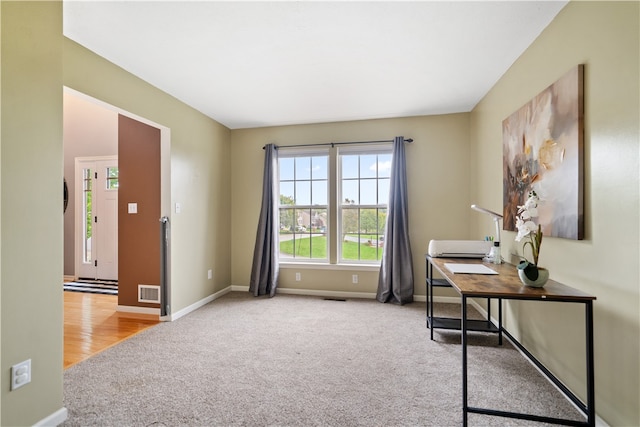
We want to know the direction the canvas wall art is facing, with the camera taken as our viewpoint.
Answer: facing the viewer and to the left of the viewer

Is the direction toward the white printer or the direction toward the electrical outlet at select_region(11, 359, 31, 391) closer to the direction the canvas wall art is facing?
the electrical outlet

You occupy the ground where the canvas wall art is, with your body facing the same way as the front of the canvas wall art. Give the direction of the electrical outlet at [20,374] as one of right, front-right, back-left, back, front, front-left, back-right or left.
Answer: front

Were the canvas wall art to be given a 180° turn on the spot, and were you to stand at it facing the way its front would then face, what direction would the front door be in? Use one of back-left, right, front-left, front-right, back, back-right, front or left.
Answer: back-left
